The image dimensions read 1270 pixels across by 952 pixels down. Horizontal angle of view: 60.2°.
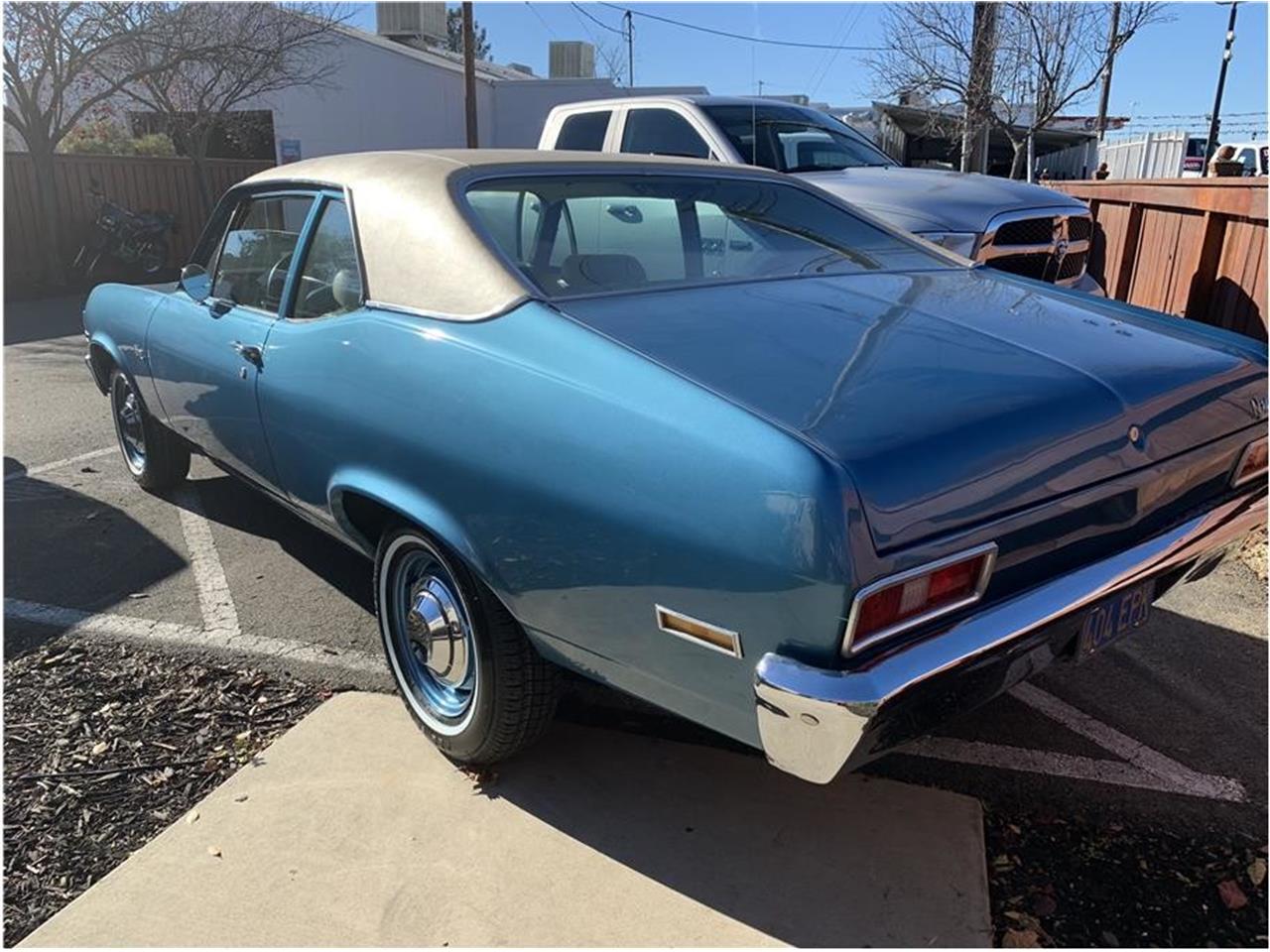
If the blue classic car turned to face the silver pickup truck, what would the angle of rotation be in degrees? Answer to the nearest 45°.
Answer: approximately 45° to its right

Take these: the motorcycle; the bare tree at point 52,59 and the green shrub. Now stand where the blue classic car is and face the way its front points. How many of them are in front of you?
3

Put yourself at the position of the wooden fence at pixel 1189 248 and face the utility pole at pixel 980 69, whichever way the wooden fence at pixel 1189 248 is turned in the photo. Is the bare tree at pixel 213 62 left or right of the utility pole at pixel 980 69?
left

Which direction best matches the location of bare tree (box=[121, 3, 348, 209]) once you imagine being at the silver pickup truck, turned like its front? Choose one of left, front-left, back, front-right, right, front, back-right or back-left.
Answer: back

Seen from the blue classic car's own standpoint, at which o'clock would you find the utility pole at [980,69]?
The utility pole is roughly at 2 o'clock from the blue classic car.

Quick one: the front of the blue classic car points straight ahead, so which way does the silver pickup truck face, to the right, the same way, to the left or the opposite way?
the opposite way

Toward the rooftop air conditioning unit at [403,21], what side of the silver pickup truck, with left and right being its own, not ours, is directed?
back

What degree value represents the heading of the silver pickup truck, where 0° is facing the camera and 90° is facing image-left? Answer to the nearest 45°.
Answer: approximately 315°

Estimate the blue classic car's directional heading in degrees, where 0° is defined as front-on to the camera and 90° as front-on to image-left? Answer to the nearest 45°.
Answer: approximately 135°

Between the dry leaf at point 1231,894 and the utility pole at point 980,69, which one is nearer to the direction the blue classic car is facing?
the utility pole
